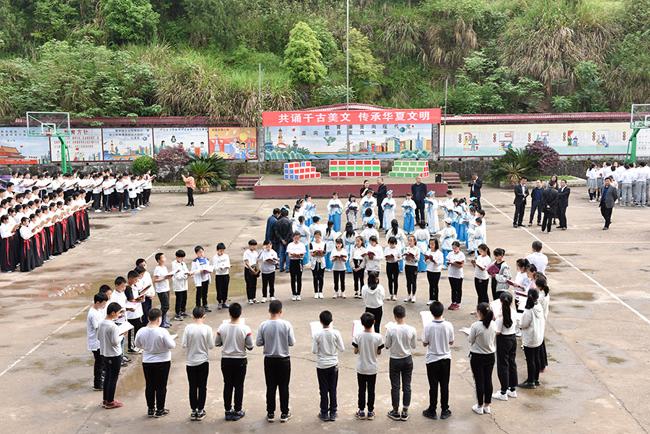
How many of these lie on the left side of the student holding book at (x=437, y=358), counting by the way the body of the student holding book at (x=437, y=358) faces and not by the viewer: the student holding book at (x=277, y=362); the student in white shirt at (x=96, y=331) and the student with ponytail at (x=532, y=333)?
2

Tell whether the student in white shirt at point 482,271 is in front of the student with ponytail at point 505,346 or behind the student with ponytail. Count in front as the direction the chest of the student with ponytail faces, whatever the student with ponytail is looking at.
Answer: in front

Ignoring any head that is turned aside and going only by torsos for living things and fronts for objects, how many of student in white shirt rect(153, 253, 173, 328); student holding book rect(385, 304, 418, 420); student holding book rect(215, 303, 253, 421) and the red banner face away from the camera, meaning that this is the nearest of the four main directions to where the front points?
2

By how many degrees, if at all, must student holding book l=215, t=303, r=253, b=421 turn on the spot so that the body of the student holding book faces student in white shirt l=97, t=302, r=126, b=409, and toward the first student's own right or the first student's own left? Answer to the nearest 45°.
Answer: approximately 90° to the first student's own left

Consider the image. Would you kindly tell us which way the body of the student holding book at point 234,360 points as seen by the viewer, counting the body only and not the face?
away from the camera

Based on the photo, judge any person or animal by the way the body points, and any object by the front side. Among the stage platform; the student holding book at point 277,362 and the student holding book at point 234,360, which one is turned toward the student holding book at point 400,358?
the stage platform

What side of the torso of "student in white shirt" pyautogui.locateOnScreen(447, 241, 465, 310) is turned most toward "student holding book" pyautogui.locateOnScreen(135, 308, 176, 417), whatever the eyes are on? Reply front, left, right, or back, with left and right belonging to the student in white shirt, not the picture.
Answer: front

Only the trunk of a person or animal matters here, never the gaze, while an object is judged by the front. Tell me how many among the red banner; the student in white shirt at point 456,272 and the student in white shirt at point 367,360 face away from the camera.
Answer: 1

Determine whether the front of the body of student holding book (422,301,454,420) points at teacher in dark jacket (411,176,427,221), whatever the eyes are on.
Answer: yes

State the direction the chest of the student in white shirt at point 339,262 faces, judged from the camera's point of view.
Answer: toward the camera

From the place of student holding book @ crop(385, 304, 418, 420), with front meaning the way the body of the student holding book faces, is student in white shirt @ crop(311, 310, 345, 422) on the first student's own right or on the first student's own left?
on the first student's own left

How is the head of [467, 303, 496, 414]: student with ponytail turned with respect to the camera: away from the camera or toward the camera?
away from the camera

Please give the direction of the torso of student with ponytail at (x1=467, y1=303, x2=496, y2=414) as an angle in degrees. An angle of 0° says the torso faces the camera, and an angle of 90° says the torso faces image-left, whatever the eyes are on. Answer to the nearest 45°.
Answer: approximately 135°

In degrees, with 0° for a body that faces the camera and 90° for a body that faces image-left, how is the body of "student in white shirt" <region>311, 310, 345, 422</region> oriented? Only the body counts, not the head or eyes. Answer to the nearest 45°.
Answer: approximately 180°

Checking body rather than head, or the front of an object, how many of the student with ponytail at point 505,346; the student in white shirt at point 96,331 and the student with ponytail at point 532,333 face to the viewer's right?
1

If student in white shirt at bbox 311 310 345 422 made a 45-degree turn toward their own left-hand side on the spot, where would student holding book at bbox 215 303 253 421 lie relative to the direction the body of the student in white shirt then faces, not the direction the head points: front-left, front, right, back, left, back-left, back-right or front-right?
front-left

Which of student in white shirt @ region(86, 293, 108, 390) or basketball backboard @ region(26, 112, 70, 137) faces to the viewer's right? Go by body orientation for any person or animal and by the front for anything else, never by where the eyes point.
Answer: the student in white shirt

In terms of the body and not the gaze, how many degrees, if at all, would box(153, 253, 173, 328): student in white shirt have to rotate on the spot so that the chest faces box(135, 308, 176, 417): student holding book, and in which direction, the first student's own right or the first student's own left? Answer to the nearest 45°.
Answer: approximately 45° to the first student's own right

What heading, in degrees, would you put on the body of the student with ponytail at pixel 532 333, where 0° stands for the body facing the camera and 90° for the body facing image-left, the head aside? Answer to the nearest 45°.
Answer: approximately 135°
